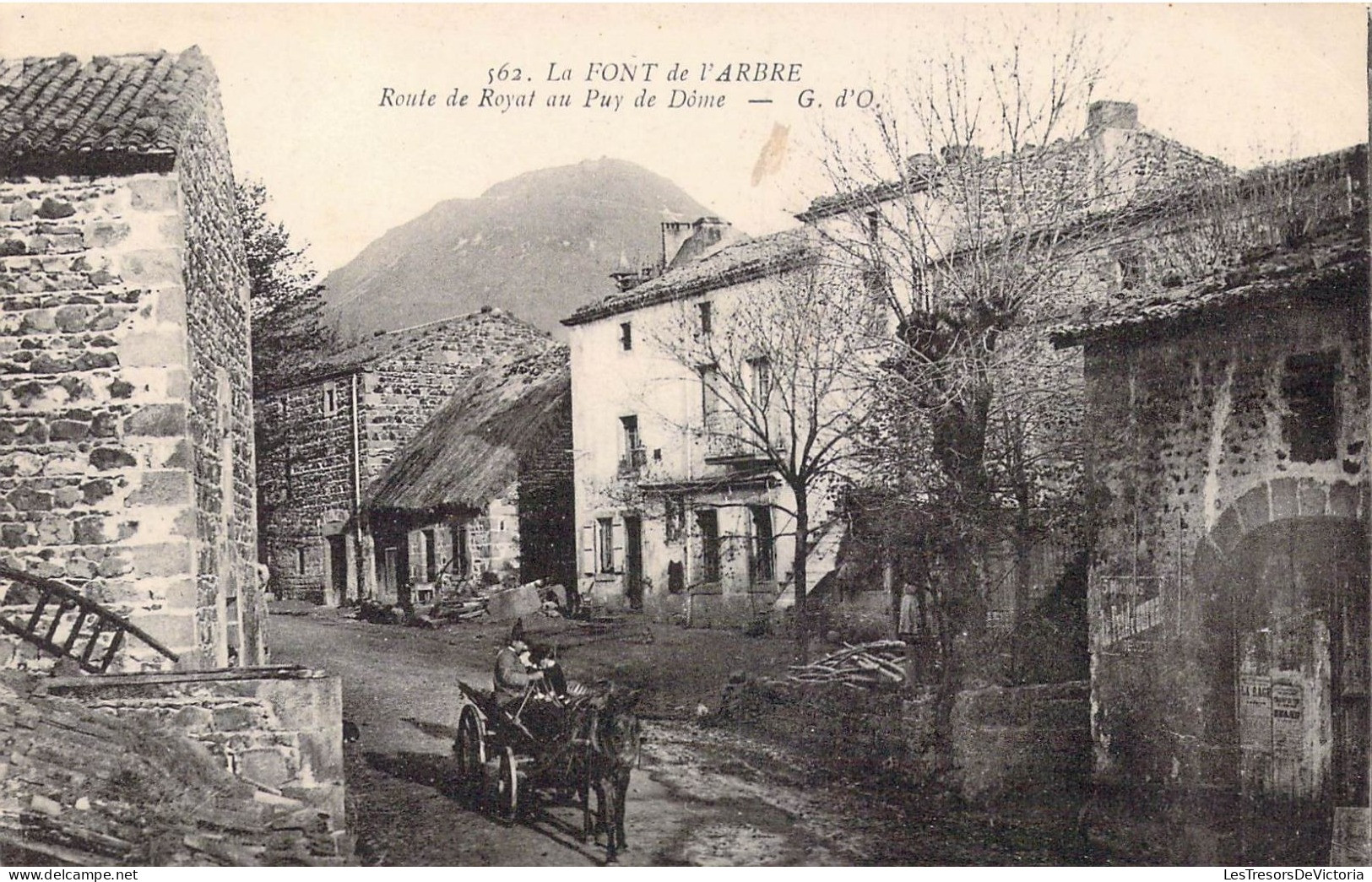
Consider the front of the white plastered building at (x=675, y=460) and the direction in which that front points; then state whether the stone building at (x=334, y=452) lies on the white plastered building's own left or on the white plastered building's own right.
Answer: on the white plastered building's own right

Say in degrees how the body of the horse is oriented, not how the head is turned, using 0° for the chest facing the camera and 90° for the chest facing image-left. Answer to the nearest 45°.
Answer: approximately 315°

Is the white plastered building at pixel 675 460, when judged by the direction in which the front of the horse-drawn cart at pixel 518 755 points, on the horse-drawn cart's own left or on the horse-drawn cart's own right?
on the horse-drawn cart's own left

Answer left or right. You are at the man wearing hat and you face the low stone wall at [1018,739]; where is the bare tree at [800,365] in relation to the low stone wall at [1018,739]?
left

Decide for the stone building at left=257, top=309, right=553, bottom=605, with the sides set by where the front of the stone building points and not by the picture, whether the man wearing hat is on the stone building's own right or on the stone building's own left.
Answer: on the stone building's own left

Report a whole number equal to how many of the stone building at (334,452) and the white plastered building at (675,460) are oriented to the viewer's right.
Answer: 0

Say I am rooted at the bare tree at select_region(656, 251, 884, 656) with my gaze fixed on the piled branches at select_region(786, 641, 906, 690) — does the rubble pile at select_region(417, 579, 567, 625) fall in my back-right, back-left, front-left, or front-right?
back-right

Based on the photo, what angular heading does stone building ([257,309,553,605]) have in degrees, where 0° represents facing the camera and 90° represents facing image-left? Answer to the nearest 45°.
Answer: approximately 45°

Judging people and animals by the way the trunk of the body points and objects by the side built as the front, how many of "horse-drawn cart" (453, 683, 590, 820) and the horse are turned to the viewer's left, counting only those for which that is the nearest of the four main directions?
0

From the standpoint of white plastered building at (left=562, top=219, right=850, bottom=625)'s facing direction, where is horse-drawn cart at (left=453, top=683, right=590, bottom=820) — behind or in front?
in front
